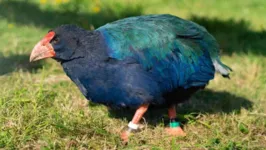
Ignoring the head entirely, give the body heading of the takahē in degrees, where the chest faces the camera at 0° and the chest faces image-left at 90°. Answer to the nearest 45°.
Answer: approximately 90°
